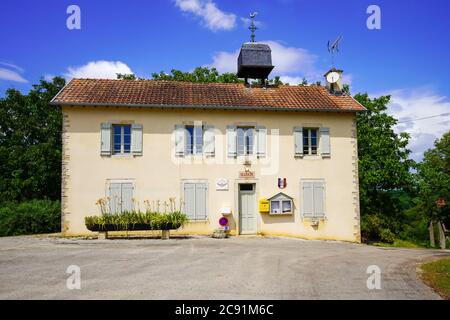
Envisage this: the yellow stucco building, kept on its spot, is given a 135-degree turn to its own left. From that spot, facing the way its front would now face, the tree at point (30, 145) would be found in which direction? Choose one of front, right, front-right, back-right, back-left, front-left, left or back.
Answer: left

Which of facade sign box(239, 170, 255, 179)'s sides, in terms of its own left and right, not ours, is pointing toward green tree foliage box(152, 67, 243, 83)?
back

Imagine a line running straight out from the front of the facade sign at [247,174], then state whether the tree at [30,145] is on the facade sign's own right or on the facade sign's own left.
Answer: on the facade sign's own right

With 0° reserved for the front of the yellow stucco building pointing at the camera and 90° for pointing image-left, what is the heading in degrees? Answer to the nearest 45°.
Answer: approximately 0°

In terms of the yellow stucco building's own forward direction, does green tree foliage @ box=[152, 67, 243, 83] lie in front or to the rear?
to the rear

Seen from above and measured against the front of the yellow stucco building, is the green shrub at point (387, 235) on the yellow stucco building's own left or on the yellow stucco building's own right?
on the yellow stucco building's own left

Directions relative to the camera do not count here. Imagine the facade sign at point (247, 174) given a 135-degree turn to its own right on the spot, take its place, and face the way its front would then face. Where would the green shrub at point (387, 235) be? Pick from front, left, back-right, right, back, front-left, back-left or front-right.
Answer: right

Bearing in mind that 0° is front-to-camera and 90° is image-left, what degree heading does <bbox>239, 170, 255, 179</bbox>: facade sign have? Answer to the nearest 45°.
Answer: approximately 0°

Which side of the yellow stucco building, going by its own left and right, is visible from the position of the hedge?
right
